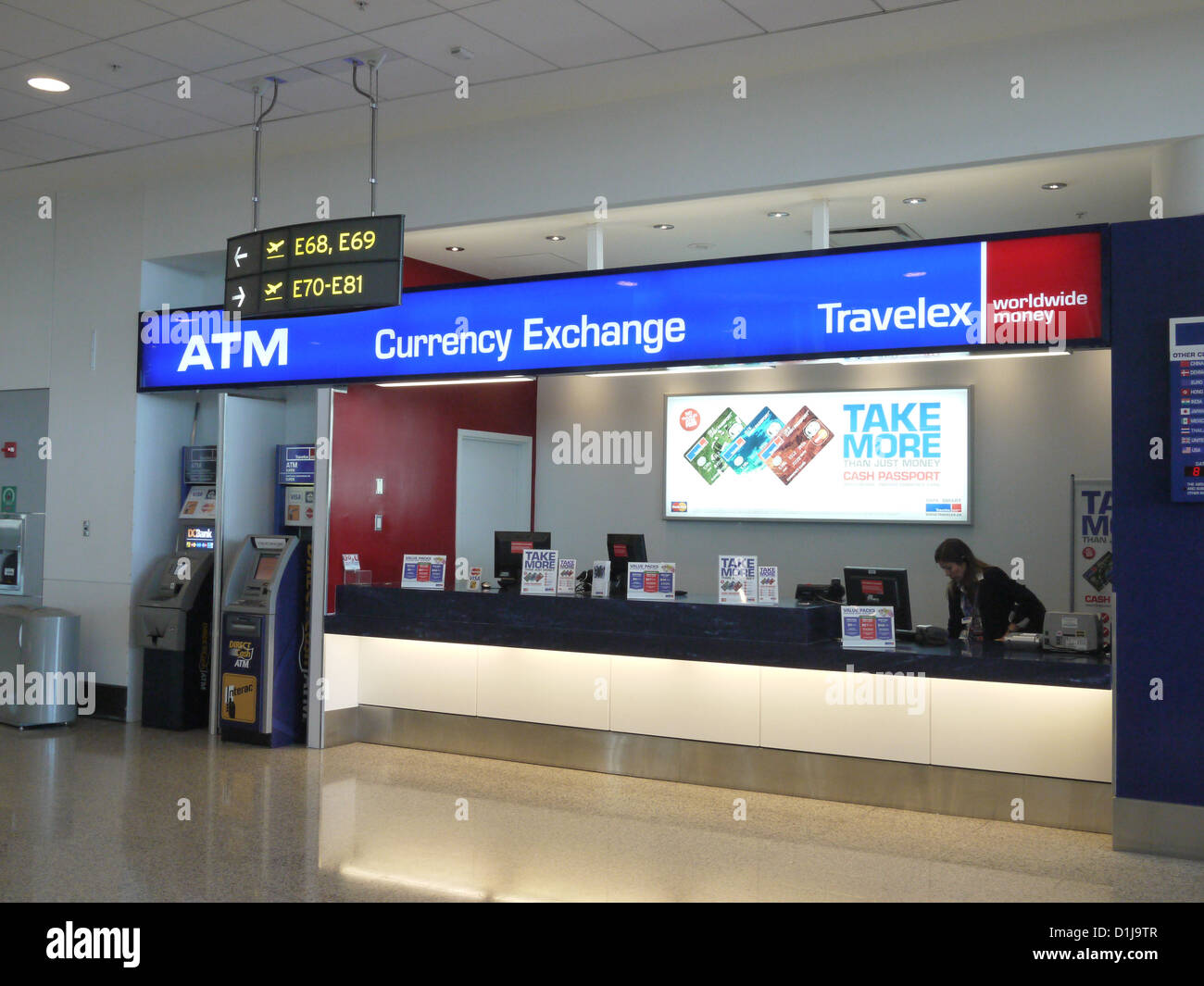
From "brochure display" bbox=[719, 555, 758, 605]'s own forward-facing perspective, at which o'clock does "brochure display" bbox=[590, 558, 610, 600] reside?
"brochure display" bbox=[590, 558, 610, 600] is roughly at 4 o'clock from "brochure display" bbox=[719, 555, 758, 605].

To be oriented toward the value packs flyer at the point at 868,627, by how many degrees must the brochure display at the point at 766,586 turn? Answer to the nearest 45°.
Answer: approximately 45° to its left

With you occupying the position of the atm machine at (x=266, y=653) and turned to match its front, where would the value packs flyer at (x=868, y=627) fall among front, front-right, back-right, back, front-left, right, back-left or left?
left

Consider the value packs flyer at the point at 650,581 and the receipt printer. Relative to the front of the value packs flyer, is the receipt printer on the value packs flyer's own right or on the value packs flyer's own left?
on the value packs flyer's own left

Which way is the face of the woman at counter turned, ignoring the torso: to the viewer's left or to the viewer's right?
to the viewer's left

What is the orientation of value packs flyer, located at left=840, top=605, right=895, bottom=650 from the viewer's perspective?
toward the camera

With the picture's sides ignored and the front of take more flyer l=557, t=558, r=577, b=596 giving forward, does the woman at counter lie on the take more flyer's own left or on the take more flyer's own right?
on the take more flyer's own left

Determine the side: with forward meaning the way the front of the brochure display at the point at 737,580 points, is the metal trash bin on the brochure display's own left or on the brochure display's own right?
on the brochure display's own right

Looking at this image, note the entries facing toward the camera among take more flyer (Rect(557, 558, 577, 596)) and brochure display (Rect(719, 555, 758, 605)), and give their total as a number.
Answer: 2

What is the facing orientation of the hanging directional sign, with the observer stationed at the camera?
facing the viewer and to the left of the viewer

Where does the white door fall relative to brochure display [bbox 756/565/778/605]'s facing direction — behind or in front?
behind

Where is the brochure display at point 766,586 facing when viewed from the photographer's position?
facing the viewer

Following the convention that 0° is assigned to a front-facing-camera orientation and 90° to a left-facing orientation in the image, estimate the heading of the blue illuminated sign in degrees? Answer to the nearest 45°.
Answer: approximately 45°

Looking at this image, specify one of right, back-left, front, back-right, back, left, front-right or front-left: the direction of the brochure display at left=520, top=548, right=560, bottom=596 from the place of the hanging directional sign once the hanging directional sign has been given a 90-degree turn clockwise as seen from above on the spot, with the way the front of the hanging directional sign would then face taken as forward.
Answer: right
